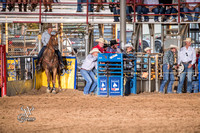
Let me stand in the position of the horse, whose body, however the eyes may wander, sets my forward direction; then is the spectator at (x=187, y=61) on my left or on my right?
on my left

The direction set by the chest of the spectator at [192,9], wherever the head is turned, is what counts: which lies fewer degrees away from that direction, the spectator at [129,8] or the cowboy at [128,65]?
the cowboy

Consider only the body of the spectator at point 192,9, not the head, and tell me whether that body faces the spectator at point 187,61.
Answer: yes

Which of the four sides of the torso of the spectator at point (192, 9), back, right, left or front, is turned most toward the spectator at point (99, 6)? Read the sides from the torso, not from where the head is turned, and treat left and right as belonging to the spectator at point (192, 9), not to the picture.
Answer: right

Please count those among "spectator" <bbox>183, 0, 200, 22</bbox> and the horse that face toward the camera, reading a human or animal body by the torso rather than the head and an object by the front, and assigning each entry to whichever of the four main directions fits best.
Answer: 2

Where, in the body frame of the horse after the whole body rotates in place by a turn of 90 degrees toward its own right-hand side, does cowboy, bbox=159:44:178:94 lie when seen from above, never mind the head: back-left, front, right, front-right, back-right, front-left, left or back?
back

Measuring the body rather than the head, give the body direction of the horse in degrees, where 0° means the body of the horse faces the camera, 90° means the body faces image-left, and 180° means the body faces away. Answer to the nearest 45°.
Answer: approximately 0°

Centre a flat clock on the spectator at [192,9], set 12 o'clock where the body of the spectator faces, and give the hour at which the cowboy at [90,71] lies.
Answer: The cowboy is roughly at 1 o'clock from the spectator.

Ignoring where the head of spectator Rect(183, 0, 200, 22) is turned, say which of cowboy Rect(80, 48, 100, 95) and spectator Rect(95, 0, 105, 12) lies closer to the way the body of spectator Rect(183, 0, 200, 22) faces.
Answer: the cowboy
